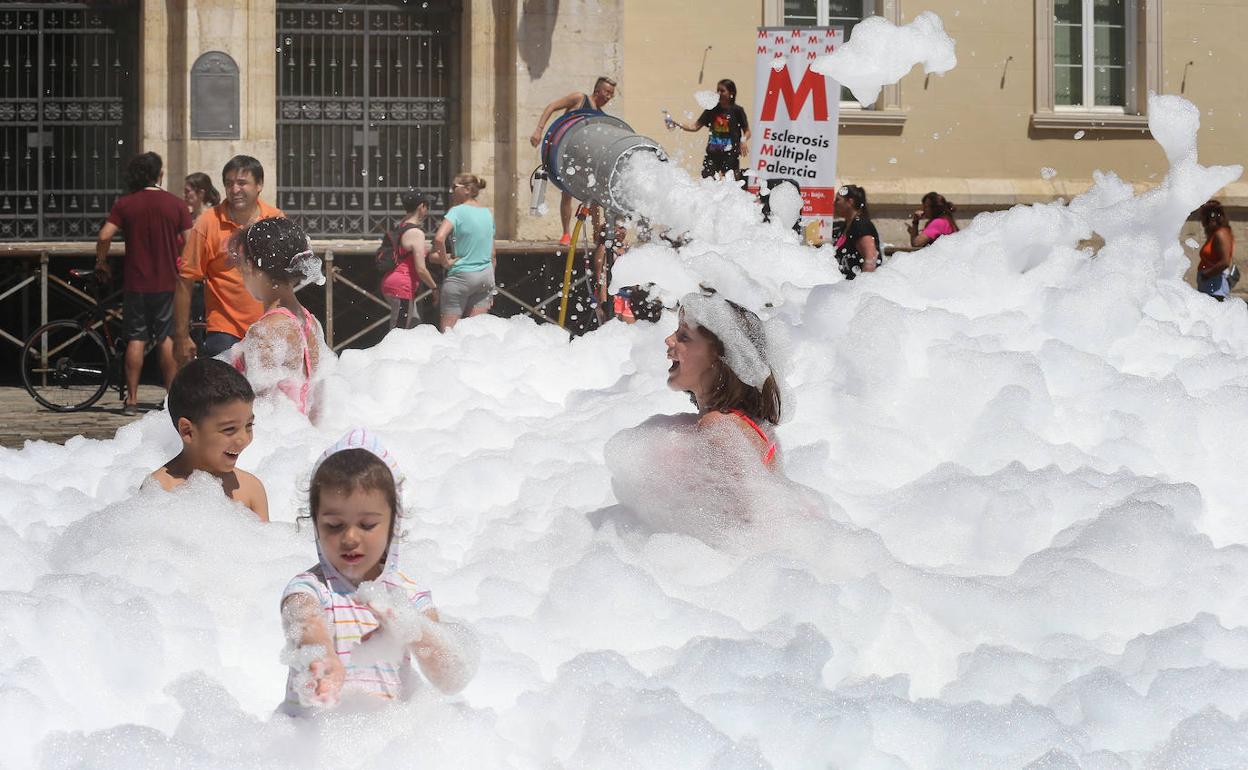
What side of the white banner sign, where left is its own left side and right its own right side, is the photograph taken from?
front

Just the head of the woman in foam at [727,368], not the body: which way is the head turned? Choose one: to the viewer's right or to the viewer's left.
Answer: to the viewer's left

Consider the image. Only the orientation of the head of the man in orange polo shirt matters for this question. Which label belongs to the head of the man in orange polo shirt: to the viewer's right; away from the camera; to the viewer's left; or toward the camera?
toward the camera

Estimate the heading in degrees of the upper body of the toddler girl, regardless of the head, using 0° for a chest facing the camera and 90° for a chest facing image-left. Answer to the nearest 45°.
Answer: approximately 0°

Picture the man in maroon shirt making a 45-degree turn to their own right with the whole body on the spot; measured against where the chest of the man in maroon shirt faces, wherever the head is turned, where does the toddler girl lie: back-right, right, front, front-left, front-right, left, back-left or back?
back-right

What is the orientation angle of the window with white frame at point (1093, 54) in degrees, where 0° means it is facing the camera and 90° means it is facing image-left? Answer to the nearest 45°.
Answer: approximately 0°

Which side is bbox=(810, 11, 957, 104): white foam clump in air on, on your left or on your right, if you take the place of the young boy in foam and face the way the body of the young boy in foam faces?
on your left

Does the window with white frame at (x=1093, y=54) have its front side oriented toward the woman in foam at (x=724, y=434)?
yes

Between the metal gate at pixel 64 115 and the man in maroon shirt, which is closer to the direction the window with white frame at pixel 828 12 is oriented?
the man in maroon shirt

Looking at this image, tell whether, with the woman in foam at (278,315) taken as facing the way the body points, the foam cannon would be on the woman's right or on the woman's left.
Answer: on the woman's right

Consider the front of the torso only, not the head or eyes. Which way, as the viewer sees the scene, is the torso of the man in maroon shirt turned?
away from the camera

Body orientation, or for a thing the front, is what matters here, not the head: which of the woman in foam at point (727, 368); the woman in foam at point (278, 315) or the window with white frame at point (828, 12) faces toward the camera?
the window with white frame

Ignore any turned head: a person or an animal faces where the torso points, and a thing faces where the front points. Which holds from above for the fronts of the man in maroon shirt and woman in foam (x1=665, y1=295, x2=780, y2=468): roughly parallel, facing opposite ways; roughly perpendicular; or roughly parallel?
roughly perpendicular

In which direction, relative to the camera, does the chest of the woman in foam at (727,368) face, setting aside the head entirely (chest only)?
to the viewer's left
